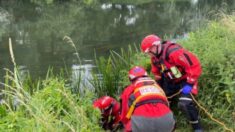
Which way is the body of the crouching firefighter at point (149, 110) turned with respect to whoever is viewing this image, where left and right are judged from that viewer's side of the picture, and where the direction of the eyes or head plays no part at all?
facing away from the viewer and to the left of the viewer

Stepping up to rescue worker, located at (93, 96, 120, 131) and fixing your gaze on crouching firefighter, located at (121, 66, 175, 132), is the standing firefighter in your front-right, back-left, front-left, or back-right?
front-left

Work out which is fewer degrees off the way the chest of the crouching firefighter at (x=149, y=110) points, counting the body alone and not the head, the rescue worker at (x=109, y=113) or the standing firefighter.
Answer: the rescue worker

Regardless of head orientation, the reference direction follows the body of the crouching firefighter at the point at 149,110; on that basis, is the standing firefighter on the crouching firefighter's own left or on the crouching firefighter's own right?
on the crouching firefighter's own right

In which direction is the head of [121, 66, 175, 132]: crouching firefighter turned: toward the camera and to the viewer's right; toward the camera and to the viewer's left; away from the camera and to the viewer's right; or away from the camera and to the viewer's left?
away from the camera and to the viewer's left
